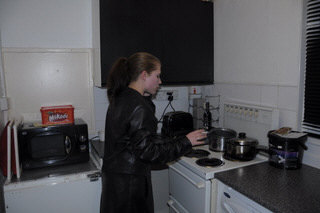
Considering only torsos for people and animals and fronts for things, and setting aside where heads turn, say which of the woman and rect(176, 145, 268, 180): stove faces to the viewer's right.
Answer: the woman

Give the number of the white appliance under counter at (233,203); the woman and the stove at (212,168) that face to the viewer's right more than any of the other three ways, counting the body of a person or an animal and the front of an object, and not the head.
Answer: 1

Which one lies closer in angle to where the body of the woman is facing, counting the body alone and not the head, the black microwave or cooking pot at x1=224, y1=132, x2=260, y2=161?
the cooking pot

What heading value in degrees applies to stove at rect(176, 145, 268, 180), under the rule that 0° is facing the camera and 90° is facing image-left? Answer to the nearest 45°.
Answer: approximately 45°

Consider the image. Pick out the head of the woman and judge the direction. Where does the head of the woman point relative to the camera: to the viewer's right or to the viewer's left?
to the viewer's right

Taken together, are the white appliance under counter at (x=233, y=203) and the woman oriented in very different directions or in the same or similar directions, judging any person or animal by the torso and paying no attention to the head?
very different directions

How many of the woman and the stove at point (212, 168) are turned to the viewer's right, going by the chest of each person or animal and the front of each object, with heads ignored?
1

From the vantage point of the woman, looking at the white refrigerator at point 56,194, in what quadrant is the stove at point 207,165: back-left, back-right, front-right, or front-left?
back-right

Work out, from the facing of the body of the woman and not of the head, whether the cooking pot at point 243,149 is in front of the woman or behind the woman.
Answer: in front

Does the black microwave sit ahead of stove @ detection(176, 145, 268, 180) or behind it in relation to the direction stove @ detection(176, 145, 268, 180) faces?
ahead
